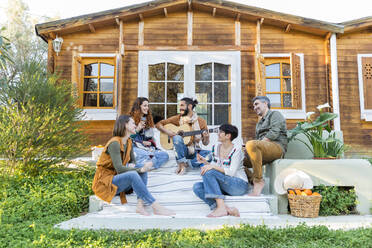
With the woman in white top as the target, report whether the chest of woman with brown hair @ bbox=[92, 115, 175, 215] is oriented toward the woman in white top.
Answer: yes

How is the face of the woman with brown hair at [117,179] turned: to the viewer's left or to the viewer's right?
to the viewer's right

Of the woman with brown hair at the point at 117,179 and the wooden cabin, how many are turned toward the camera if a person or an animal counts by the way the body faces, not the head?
1

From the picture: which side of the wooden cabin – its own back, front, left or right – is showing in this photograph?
front

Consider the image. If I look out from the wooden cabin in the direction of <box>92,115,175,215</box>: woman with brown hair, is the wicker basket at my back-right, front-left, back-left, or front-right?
front-left

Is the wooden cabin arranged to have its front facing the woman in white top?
yes

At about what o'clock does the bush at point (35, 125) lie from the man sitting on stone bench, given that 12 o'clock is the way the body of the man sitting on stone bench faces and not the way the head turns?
The bush is roughly at 12 o'clock from the man sitting on stone bench.

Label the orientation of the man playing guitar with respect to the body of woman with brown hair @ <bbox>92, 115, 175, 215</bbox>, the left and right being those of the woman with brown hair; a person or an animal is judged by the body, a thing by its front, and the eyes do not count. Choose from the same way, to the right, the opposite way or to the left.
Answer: to the right

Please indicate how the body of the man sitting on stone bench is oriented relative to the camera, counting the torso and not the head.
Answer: to the viewer's left

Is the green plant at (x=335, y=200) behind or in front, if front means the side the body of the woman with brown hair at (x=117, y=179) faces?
in front

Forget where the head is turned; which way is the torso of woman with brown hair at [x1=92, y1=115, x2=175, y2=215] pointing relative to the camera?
to the viewer's right

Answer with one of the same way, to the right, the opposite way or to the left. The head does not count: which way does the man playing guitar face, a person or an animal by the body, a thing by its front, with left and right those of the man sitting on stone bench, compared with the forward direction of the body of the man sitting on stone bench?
to the left
